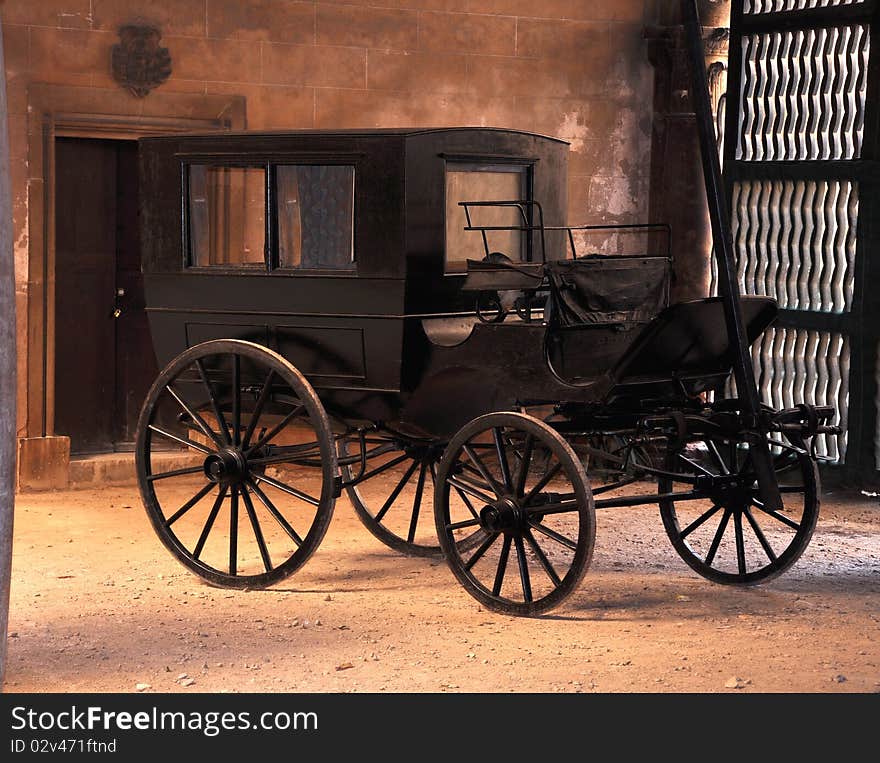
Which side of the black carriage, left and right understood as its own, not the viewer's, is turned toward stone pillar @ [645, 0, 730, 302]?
left

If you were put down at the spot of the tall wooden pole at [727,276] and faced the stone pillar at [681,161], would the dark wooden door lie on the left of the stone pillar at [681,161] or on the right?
left

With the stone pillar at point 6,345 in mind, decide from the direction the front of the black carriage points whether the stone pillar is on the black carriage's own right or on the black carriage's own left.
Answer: on the black carriage's own right

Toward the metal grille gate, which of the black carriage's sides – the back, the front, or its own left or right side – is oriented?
left

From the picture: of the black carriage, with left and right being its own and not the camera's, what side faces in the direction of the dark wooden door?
back

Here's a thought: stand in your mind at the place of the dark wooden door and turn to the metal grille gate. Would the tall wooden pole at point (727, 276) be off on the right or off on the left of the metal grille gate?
right

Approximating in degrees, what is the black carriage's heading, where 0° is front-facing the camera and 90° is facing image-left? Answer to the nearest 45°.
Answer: approximately 315°
